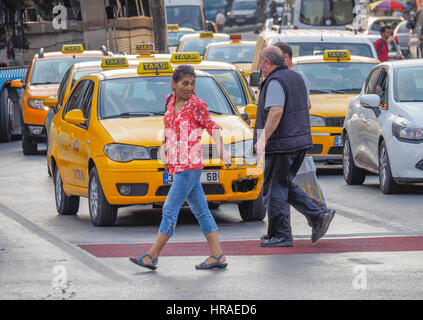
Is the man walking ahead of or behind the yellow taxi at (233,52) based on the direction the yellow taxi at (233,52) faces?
ahead

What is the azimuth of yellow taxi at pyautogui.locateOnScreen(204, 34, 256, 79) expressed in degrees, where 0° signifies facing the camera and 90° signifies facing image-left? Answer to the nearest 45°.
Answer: approximately 0°

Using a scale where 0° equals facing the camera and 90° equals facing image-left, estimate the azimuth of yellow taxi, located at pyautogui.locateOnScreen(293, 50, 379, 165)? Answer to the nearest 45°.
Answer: approximately 0°

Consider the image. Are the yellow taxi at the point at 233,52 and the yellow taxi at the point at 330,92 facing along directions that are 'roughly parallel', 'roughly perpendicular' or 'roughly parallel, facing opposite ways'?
roughly parallel

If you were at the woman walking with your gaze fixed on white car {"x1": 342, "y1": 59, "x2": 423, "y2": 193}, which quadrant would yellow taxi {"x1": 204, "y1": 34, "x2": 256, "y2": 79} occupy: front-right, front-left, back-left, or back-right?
front-left

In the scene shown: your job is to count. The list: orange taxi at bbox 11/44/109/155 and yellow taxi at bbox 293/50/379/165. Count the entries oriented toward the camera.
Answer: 2

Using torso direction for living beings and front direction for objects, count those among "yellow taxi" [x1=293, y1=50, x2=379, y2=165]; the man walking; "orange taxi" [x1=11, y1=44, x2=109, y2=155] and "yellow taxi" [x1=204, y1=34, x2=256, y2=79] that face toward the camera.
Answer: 3

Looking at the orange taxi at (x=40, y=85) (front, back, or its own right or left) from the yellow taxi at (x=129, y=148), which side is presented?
front

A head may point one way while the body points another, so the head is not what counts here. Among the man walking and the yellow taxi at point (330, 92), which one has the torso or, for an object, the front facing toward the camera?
the yellow taxi

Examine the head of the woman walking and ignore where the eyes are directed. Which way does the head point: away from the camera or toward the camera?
toward the camera

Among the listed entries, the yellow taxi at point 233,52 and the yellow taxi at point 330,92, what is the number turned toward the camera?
2

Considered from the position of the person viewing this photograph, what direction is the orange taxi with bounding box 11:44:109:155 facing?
facing the viewer

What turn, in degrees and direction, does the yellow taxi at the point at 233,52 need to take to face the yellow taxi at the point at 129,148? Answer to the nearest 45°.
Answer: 0° — it already faces it
